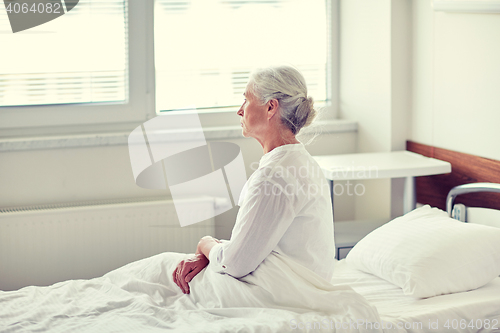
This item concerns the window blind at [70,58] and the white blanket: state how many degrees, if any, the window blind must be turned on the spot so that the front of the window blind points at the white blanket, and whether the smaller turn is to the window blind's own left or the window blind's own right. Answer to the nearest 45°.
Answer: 0° — it already faces it

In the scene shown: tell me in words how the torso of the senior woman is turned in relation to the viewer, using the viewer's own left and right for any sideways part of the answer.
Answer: facing to the left of the viewer

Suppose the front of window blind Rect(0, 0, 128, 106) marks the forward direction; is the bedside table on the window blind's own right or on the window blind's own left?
on the window blind's own left

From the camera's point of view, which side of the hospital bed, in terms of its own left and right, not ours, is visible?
left

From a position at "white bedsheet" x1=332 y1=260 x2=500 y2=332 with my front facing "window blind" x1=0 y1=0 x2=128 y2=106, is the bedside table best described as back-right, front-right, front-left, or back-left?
front-right

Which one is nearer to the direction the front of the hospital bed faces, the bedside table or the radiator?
the radiator

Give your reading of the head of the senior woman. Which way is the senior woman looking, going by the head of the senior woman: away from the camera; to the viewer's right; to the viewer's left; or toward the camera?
to the viewer's left

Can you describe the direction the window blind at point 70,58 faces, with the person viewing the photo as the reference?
facing the viewer

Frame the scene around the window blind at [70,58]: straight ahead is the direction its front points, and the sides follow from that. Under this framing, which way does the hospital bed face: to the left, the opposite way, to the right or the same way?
to the right

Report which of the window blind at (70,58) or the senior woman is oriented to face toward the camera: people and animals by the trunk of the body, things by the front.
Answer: the window blind

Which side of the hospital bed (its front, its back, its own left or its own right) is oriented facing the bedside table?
right
